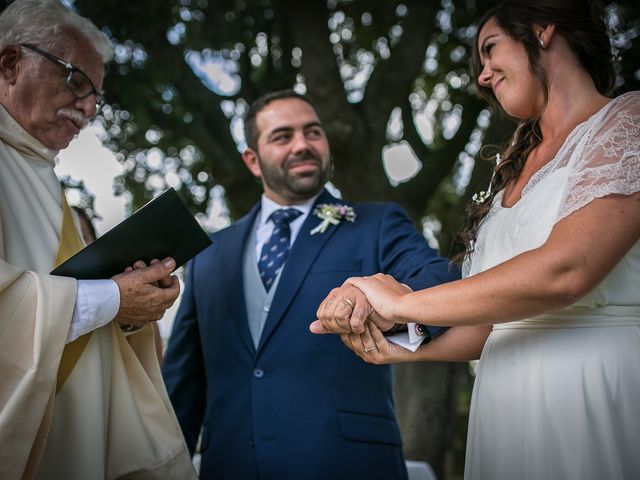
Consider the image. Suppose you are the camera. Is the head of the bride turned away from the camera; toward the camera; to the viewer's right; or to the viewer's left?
to the viewer's left

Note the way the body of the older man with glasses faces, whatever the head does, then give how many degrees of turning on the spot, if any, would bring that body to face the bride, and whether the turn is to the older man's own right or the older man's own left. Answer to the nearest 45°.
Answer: approximately 45° to the older man's own right

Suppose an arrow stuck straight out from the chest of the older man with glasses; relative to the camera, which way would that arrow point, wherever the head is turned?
to the viewer's right
